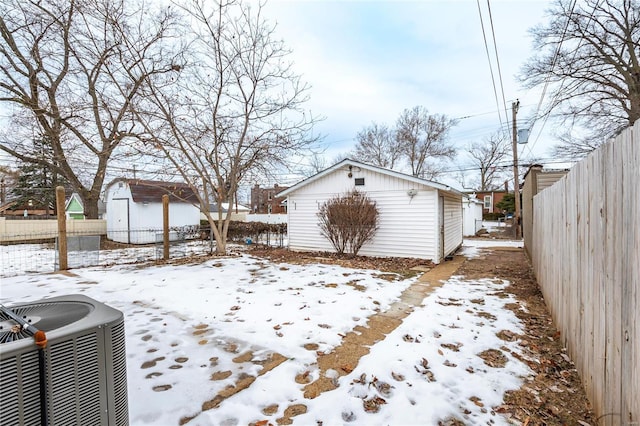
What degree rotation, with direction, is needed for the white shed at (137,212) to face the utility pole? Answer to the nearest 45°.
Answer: approximately 90° to its left

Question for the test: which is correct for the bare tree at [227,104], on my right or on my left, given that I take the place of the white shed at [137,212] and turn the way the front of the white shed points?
on my left

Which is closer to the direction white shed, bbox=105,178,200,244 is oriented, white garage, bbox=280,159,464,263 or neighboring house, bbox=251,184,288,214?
the white garage

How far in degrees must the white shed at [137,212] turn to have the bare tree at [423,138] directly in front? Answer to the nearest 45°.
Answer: approximately 135° to its left

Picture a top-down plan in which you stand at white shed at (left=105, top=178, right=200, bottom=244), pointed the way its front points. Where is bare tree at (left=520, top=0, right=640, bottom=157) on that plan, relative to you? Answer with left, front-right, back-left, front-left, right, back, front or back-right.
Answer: left

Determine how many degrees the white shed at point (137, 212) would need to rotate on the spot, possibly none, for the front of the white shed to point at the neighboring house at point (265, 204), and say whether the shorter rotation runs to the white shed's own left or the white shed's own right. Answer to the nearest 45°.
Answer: approximately 180°

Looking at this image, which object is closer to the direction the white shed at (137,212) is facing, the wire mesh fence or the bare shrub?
the wire mesh fence

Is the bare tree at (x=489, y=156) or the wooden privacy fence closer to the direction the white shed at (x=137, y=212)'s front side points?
the wooden privacy fence

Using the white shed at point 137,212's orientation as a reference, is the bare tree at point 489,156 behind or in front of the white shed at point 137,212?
behind

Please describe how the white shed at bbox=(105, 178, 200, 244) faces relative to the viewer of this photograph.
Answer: facing the viewer and to the left of the viewer
